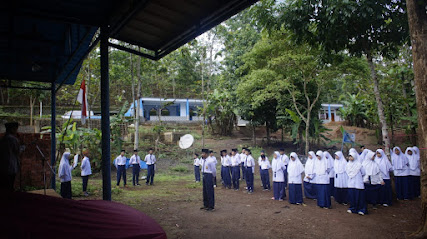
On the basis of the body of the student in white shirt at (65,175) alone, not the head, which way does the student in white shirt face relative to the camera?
to the viewer's right

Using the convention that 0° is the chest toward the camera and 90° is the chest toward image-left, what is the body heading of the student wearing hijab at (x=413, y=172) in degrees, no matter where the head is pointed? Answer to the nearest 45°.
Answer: approximately 45°

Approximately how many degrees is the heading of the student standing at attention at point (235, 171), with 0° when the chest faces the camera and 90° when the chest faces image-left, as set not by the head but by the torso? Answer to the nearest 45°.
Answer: approximately 45°

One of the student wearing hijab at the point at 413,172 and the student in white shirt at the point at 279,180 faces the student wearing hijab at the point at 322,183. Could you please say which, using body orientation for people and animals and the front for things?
the student wearing hijab at the point at 413,172

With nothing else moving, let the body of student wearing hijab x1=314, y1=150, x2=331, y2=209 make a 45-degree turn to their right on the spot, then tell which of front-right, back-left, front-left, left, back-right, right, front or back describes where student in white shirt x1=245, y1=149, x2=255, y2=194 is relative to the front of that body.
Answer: front-right

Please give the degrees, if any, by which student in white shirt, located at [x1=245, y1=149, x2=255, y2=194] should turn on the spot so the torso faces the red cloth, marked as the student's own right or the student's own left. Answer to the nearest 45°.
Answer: approximately 45° to the student's own left

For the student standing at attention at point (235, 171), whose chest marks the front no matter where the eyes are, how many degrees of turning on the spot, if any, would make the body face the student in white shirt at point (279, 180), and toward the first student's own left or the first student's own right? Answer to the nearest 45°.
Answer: approximately 90° to the first student's own left
